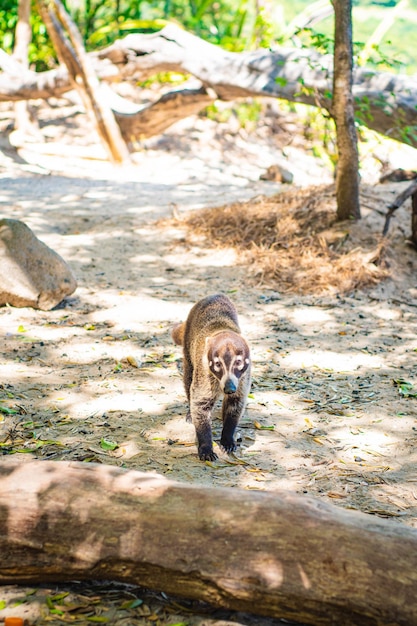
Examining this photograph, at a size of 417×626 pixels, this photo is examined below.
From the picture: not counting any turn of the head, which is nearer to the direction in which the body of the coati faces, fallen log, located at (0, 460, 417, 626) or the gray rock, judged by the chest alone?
the fallen log

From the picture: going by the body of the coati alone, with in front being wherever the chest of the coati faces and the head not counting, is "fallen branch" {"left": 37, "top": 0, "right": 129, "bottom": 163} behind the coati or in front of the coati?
behind

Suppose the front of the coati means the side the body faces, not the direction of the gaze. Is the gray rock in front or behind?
behind

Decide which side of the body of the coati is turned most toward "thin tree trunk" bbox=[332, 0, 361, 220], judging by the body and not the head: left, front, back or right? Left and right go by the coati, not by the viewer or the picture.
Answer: back

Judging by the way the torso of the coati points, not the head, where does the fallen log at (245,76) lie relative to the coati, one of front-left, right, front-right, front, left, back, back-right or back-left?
back

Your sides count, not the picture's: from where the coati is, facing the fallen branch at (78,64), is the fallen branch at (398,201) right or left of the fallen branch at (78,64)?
right

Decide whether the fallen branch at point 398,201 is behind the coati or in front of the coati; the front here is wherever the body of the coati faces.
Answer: behind

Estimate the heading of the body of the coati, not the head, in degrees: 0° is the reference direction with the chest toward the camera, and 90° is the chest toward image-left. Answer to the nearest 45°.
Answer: approximately 0°
